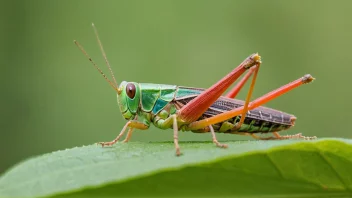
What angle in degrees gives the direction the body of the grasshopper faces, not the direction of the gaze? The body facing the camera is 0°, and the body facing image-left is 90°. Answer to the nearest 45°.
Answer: approximately 90°
